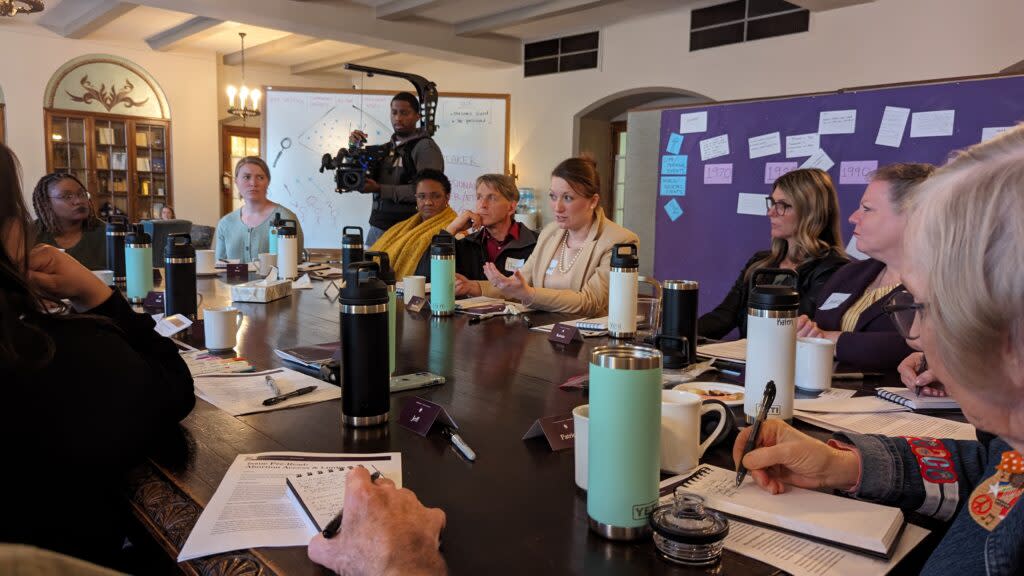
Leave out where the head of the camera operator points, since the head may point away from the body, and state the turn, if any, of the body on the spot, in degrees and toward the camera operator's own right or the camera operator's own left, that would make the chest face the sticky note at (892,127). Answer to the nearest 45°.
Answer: approximately 135° to the camera operator's own left

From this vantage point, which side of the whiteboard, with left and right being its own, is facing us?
front

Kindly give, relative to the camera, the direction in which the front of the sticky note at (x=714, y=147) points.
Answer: facing the viewer and to the left of the viewer

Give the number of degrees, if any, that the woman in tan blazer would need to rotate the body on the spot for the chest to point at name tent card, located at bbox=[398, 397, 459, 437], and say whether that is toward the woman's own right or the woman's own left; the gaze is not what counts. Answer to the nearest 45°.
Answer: approximately 45° to the woman's own left

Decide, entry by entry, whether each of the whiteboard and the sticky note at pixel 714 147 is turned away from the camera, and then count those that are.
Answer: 0

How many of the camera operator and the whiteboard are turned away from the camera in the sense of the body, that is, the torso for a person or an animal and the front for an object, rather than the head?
0

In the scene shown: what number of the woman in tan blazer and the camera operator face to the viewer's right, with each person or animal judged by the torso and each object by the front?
0

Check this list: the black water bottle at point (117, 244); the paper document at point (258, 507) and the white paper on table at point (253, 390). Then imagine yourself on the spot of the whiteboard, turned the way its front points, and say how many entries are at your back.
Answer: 0

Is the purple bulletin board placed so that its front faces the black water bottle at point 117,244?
yes

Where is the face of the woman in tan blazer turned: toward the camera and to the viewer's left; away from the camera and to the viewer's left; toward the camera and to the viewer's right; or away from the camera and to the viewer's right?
toward the camera and to the viewer's left

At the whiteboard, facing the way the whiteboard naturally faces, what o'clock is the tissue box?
The tissue box is roughly at 12 o'clock from the whiteboard.

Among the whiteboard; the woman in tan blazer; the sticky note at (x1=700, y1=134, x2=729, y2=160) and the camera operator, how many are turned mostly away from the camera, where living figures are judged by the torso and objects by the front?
0

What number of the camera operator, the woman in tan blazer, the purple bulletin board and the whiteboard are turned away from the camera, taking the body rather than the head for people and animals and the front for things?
0

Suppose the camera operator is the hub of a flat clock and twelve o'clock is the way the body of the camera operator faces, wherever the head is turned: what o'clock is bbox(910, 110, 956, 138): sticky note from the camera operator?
The sticky note is roughly at 8 o'clock from the camera operator.

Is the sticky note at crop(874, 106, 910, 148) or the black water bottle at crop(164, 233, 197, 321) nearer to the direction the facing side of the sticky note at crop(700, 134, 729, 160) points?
the black water bottle

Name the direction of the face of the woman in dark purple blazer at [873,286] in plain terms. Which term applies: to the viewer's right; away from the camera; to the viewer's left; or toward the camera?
to the viewer's left

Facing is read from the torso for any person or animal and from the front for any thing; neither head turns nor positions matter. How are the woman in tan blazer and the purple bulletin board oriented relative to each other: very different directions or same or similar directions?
same or similar directions

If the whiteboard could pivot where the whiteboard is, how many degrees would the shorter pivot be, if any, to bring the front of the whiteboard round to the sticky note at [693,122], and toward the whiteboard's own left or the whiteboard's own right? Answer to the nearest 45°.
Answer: approximately 45° to the whiteboard's own left
